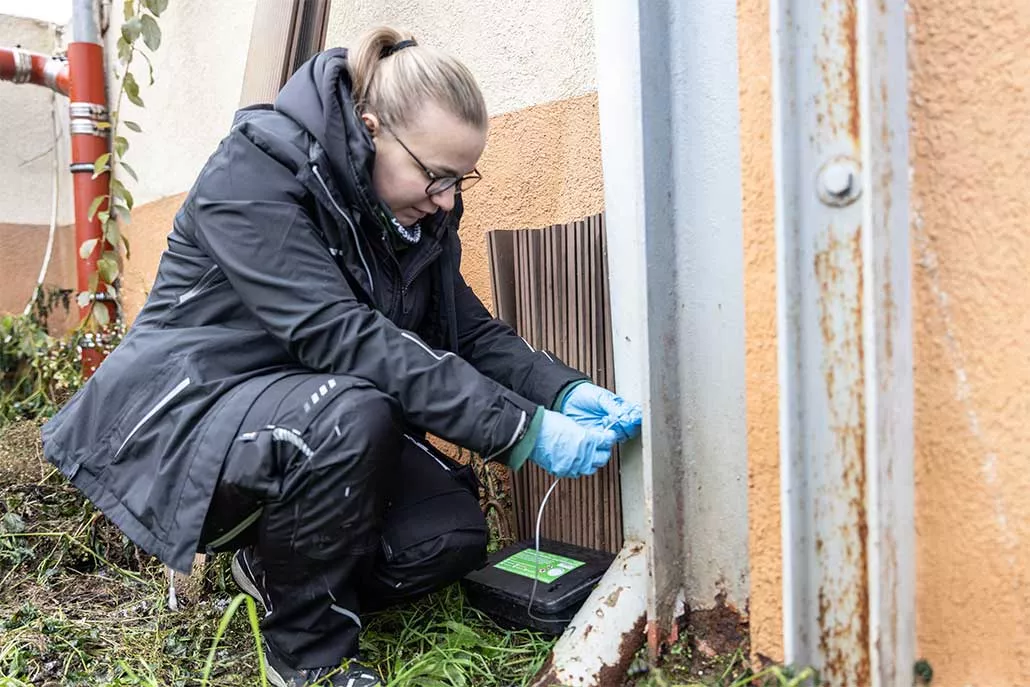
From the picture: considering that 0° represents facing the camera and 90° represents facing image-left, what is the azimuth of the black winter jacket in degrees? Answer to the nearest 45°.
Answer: approximately 315°

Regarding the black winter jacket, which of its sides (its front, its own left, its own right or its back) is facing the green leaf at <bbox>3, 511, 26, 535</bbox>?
back

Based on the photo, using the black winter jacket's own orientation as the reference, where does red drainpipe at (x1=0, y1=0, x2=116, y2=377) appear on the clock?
The red drainpipe is roughly at 7 o'clock from the black winter jacket.
